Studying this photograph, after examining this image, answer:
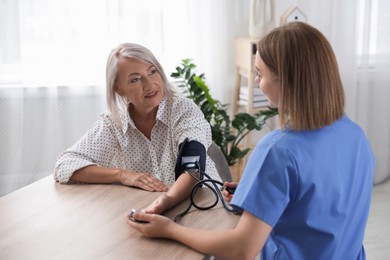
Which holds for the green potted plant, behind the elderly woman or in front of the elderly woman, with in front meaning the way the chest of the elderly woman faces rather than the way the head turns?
behind

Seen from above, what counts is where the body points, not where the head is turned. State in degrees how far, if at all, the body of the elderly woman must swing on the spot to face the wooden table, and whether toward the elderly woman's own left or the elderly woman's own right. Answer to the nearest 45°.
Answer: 0° — they already face it

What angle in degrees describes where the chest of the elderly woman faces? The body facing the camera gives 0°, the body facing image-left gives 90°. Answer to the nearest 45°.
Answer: approximately 0°

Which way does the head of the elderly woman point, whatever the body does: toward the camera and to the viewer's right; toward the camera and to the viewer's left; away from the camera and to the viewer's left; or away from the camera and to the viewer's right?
toward the camera and to the viewer's right
